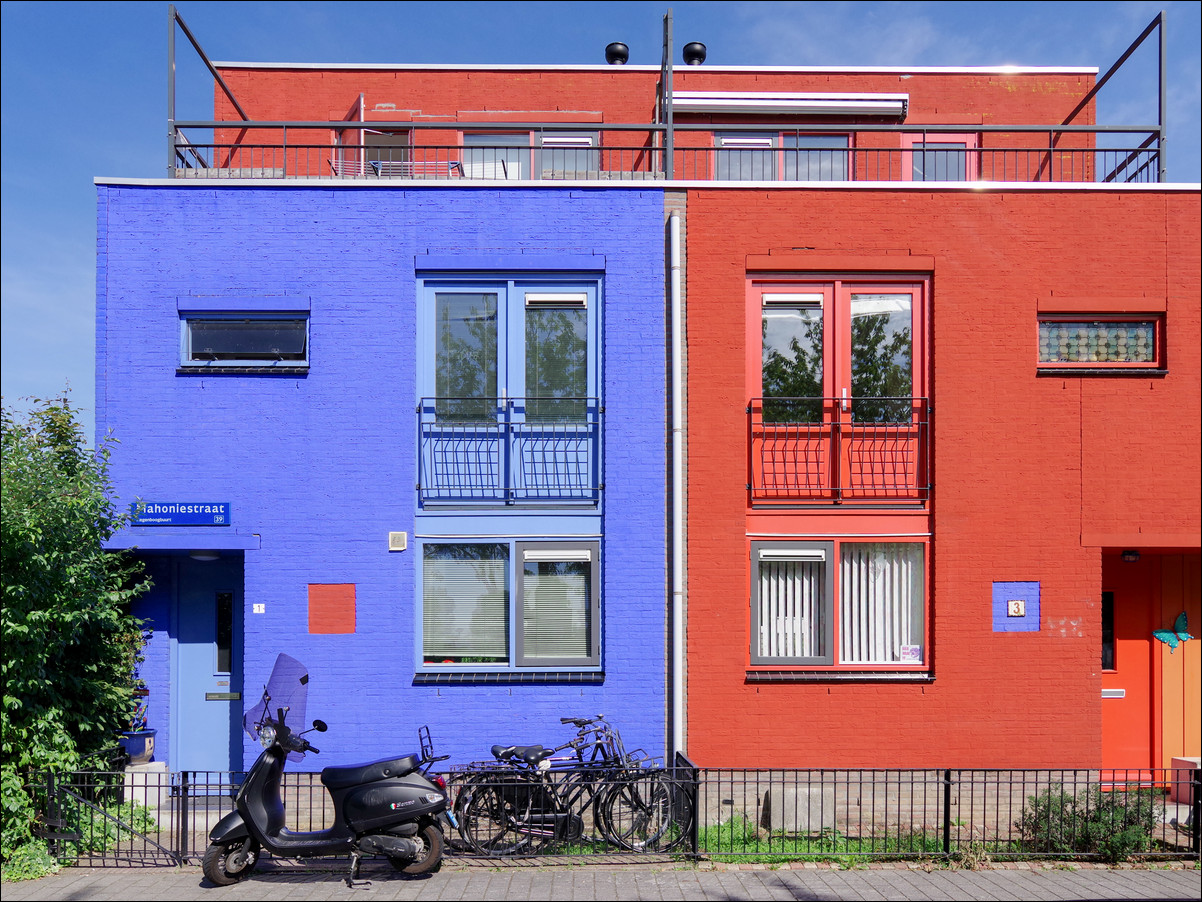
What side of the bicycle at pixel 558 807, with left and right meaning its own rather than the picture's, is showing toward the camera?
right

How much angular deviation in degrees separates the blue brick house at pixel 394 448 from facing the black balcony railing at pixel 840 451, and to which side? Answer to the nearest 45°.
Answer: approximately 90° to its left

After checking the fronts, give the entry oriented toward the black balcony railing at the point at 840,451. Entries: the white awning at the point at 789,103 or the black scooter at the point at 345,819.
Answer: the white awning

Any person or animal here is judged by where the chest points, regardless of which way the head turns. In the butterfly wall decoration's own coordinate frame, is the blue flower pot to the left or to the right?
on its right

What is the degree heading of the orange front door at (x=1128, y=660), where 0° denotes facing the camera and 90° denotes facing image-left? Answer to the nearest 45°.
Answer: approximately 0°

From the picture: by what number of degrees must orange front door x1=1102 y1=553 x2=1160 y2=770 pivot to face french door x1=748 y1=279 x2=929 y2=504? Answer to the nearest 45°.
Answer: approximately 45° to its right

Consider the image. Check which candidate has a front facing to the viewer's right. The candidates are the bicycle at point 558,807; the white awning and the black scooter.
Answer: the bicycle

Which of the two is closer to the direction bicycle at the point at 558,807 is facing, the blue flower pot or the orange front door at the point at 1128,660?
the orange front door

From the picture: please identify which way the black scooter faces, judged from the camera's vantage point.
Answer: facing to the left of the viewer
